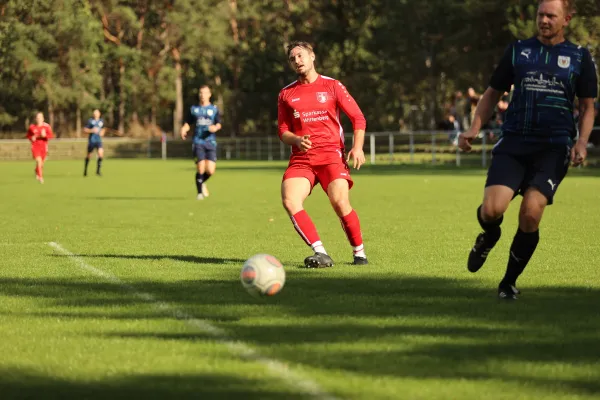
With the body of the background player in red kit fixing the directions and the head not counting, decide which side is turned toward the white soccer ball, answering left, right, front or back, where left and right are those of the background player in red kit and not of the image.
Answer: front

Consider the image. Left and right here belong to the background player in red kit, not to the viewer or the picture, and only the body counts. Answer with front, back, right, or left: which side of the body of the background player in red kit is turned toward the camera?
front

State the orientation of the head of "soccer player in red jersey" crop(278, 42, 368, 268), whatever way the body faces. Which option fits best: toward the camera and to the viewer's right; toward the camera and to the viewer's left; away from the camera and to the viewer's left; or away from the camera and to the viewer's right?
toward the camera and to the viewer's left

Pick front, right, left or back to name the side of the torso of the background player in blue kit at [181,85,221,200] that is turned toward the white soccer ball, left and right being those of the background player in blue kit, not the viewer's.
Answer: front

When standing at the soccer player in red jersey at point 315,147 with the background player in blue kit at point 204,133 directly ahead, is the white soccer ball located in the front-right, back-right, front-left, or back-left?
back-left

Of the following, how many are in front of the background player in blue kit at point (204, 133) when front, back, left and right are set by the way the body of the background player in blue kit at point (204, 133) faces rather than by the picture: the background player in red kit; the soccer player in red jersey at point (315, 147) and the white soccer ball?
2

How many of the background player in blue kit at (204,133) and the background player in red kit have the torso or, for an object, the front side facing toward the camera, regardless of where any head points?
2

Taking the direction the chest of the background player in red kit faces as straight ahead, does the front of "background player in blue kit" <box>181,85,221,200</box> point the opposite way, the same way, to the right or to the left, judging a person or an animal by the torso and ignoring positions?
the same way
